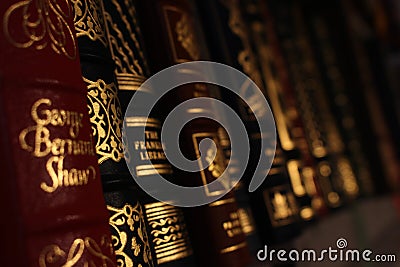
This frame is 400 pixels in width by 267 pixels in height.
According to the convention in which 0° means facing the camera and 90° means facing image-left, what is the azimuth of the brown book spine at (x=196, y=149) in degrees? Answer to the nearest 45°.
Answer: approximately 315°

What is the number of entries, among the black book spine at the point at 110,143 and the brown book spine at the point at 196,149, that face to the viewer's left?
0

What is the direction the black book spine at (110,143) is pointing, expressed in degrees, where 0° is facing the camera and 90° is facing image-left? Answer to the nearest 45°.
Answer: approximately 315°
